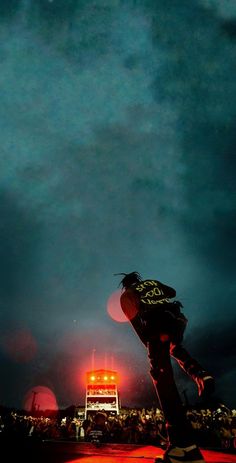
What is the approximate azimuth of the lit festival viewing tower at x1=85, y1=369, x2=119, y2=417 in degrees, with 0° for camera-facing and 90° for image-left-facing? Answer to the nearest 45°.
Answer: approximately 0°

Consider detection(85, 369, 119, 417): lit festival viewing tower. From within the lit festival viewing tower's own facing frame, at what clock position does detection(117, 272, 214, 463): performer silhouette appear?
The performer silhouette is roughly at 12 o'clock from the lit festival viewing tower.

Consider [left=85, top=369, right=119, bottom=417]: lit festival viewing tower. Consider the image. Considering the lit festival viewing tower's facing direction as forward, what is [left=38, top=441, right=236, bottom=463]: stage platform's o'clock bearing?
The stage platform is roughly at 12 o'clock from the lit festival viewing tower.
